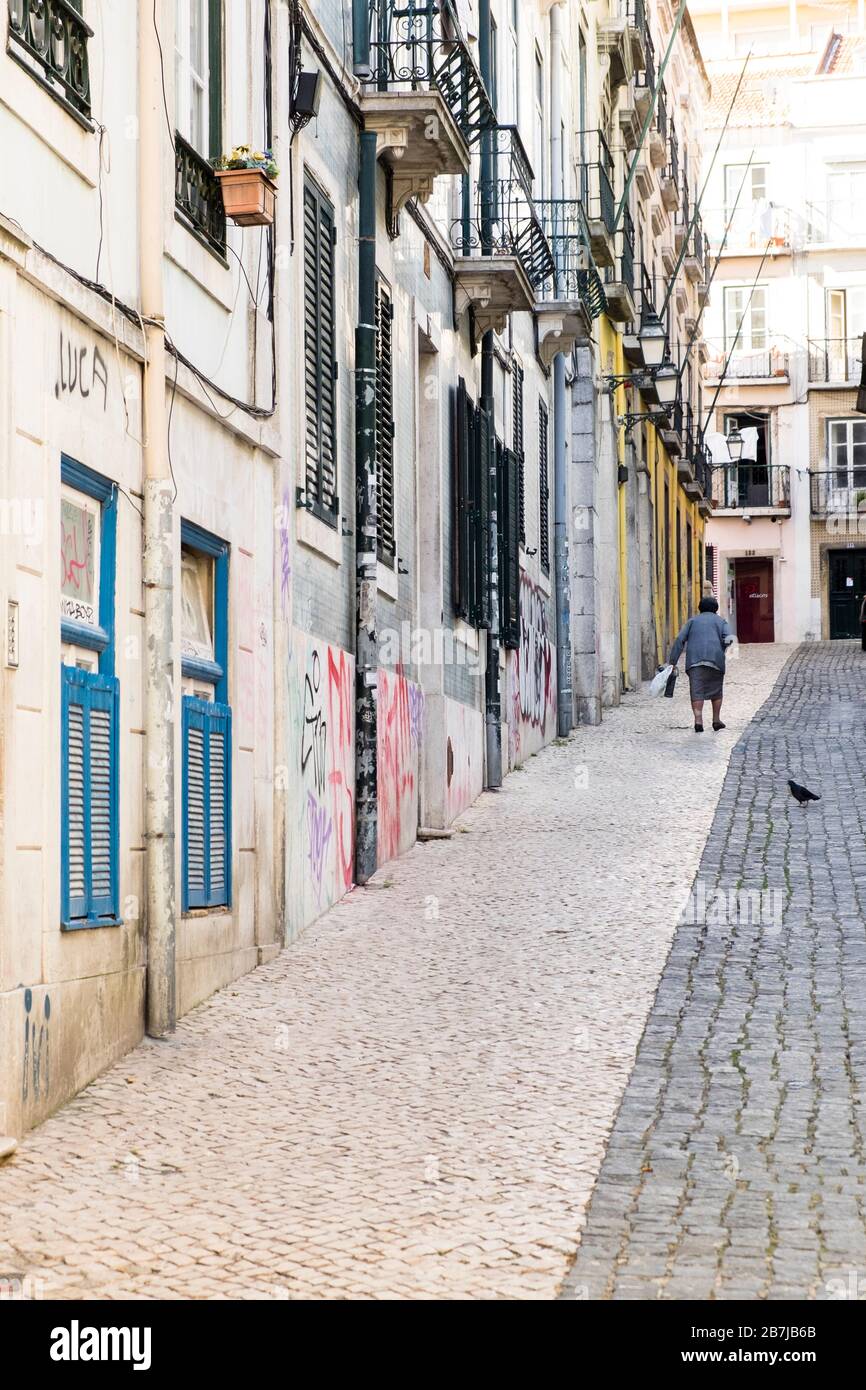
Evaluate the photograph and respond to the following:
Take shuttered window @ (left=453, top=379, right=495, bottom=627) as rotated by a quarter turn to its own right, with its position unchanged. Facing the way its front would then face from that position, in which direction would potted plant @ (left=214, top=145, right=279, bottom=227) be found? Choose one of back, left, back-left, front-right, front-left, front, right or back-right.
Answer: front

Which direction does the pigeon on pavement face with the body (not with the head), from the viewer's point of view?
to the viewer's left

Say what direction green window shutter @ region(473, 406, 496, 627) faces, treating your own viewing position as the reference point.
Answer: facing to the right of the viewer

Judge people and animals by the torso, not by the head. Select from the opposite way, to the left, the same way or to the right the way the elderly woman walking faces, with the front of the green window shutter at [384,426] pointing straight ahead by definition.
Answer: to the left

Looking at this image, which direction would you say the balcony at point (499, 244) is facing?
to the viewer's right

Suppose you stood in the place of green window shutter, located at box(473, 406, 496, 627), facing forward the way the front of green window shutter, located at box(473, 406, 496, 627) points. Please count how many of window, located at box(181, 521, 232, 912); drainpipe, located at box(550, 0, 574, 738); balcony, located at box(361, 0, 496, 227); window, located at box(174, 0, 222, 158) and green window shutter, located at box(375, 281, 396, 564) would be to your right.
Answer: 4

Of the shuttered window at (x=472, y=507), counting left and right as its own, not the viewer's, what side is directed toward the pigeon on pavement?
front

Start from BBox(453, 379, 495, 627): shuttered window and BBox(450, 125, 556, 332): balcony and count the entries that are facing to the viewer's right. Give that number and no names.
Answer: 2

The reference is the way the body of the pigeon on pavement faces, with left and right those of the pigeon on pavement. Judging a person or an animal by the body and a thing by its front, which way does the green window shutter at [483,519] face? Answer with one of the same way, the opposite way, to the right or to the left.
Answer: the opposite way

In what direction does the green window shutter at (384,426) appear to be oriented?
to the viewer's right

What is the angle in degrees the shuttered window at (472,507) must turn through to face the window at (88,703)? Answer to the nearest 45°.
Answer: approximately 90° to its right

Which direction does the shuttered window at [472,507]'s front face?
to the viewer's right
